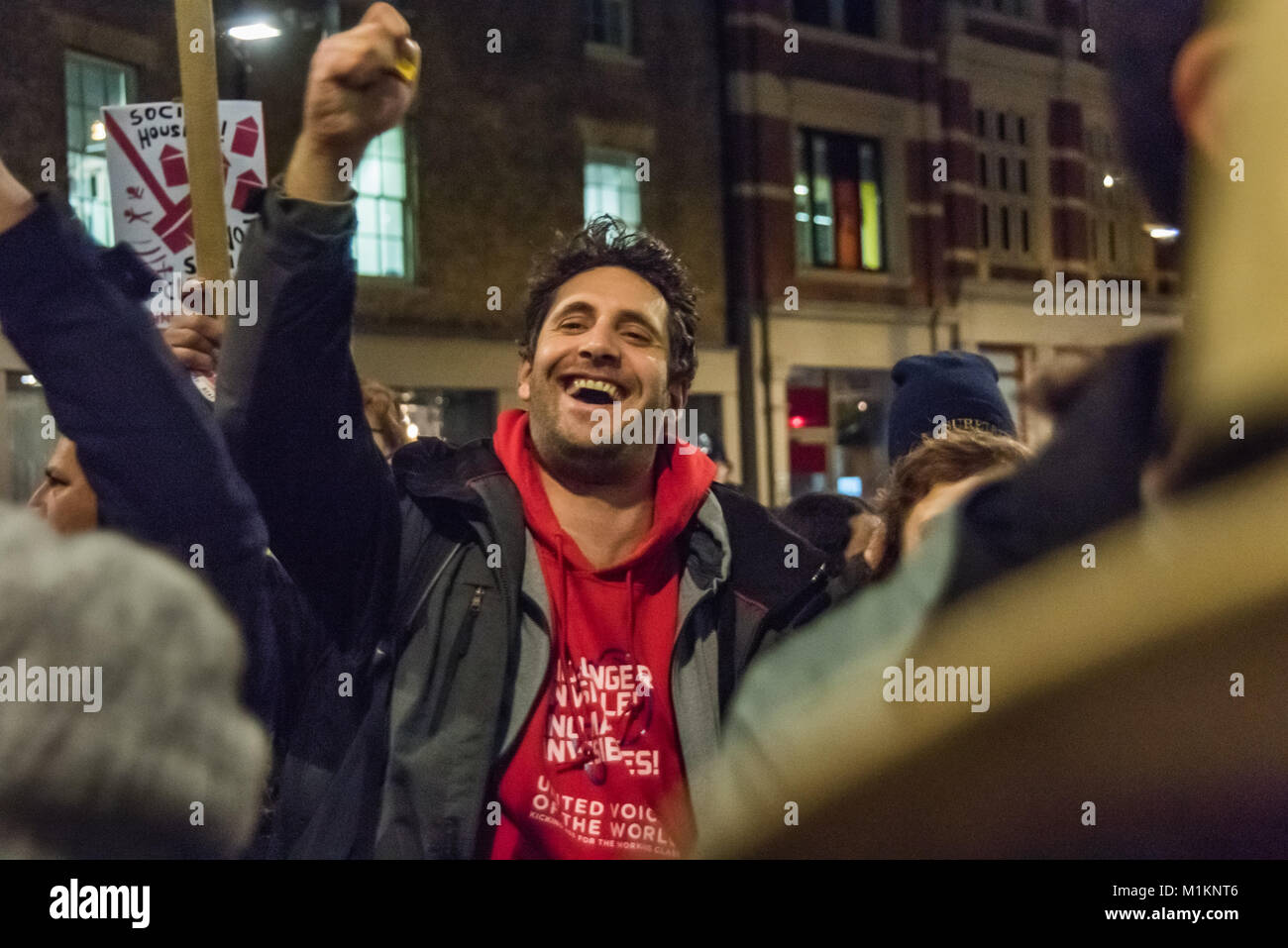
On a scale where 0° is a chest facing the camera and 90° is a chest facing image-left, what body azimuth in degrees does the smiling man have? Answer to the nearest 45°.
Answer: approximately 0°
